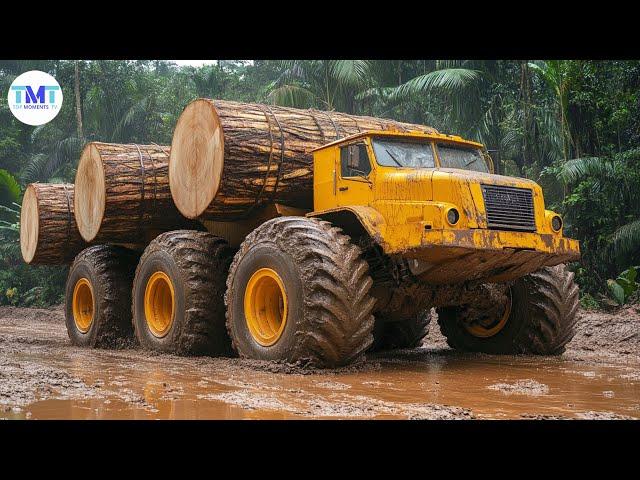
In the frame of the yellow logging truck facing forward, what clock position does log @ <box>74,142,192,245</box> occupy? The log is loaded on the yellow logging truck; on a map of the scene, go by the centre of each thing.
The log is roughly at 6 o'clock from the yellow logging truck.

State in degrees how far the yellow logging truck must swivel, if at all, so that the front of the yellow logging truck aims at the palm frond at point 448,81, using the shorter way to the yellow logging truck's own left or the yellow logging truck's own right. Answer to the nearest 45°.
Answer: approximately 135° to the yellow logging truck's own left

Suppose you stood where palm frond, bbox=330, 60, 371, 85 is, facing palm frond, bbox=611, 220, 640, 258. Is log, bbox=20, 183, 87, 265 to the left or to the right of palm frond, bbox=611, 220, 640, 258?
right

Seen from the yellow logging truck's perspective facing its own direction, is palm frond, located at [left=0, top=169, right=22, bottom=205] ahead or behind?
behind

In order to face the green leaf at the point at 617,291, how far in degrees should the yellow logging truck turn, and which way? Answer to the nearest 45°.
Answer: approximately 90° to its left

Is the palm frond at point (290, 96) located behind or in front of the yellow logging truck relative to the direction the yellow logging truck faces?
behind

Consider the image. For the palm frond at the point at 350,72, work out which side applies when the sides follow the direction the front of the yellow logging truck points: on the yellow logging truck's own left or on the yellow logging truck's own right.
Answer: on the yellow logging truck's own left

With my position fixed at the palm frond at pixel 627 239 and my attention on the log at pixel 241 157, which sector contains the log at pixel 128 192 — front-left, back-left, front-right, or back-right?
front-right

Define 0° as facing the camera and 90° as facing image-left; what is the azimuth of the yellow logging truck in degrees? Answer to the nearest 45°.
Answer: approximately 315°

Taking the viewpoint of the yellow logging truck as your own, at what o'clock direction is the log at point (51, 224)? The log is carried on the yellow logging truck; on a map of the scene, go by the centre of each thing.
The log is roughly at 6 o'clock from the yellow logging truck.

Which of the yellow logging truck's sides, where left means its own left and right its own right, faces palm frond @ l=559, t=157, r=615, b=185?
left
